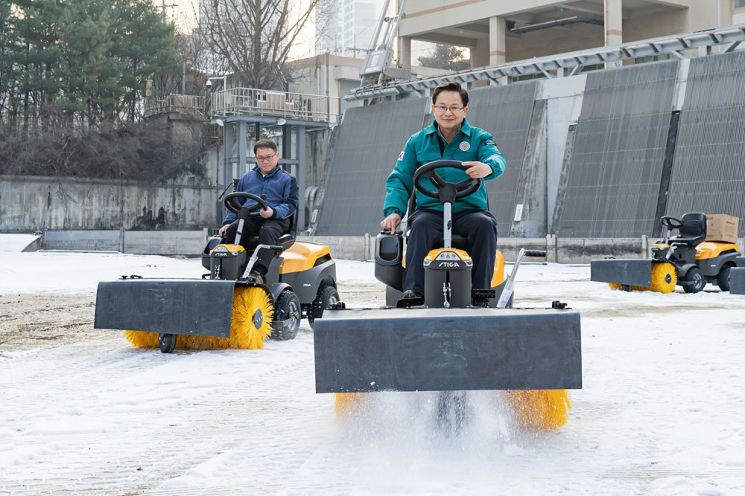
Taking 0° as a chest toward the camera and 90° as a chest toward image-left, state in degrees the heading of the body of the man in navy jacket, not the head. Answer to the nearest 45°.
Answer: approximately 45°

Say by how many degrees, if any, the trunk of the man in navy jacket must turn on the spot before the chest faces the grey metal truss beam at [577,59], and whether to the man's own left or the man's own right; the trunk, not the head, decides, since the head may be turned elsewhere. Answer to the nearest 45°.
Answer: approximately 180°

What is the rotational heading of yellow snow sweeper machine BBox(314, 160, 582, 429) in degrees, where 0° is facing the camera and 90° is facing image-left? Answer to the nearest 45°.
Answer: approximately 0°

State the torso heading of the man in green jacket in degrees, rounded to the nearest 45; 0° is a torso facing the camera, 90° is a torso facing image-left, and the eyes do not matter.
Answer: approximately 0°

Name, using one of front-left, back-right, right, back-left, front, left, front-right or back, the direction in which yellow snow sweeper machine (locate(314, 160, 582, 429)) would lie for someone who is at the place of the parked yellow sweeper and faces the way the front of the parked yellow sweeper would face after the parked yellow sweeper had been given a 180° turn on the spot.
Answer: back-right

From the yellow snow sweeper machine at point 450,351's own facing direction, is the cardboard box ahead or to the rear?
to the rear
